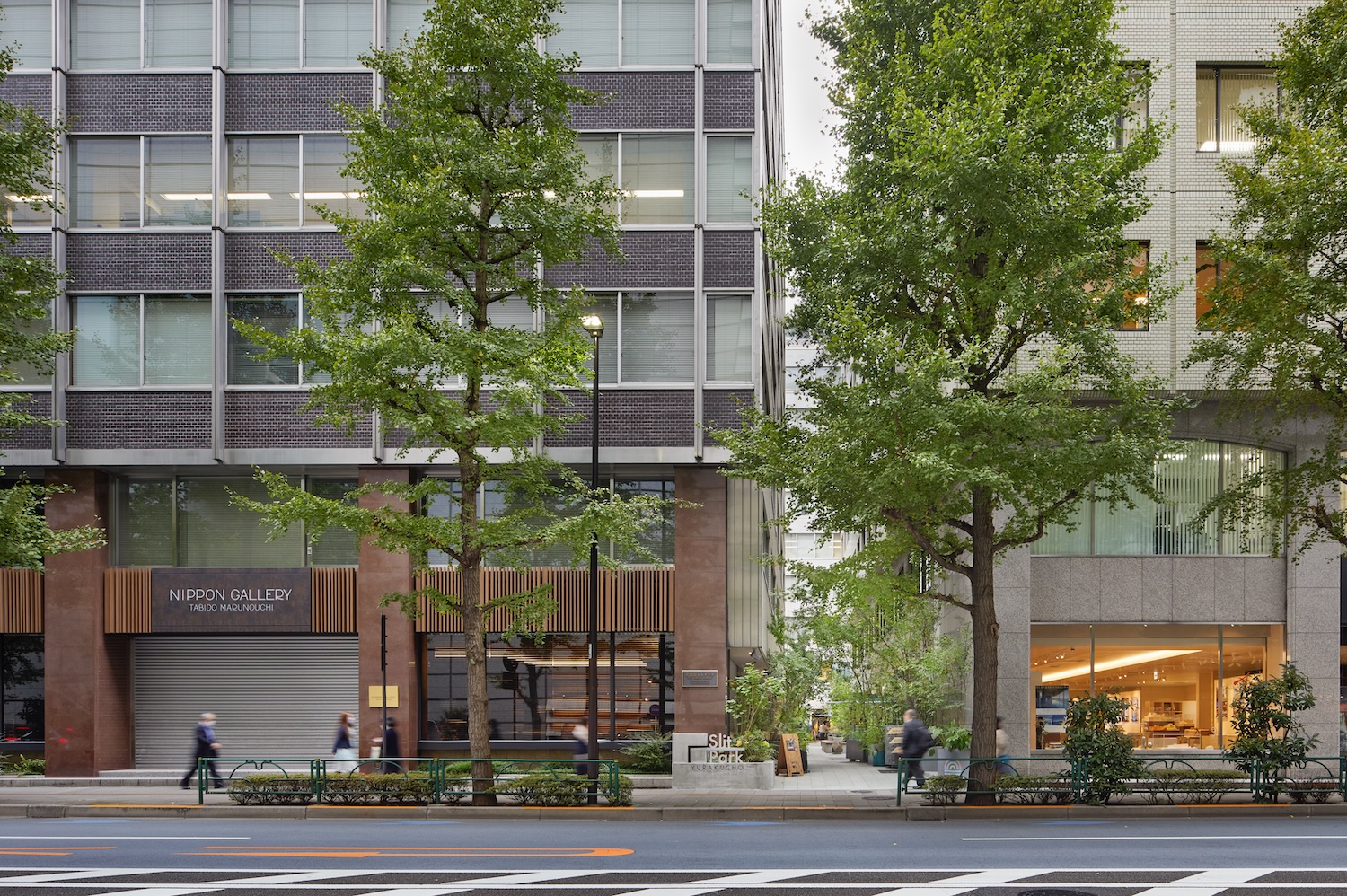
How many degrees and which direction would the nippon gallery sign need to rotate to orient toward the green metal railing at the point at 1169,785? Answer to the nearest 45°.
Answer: approximately 45° to its left

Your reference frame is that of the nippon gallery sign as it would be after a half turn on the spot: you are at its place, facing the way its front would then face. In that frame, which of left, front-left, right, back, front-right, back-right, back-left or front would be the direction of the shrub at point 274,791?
back

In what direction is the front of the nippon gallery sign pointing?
toward the camera
